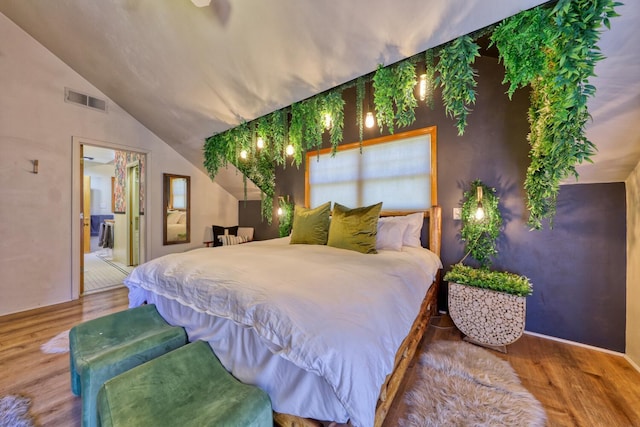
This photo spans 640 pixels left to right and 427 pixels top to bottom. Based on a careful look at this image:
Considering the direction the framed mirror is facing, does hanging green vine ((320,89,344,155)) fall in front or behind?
in front

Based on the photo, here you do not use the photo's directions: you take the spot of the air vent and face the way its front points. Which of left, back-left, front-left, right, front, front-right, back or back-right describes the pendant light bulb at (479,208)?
front

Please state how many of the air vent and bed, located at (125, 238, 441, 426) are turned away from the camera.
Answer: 0

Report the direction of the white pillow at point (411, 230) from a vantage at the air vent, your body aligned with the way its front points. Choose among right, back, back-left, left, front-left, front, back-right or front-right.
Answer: front

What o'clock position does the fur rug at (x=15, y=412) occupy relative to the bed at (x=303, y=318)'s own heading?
The fur rug is roughly at 2 o'clock from the bed.

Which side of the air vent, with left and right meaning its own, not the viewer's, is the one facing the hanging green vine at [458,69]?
front

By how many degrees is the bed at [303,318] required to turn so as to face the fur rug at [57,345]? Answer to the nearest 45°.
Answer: approximately 90° to its right

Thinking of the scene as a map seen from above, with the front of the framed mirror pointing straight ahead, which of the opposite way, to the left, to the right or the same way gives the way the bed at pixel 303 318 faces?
to the right

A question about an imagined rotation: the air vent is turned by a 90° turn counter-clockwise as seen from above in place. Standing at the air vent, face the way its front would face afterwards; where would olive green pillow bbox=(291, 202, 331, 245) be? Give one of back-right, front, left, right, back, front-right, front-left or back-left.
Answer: right

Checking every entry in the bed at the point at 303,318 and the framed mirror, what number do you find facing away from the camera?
0

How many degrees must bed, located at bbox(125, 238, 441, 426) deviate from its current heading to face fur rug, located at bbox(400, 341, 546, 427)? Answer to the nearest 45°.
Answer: approximately 135° to its left

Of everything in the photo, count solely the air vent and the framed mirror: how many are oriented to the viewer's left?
0

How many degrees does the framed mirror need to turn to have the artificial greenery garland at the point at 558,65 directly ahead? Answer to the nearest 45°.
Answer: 0° — it already faces it

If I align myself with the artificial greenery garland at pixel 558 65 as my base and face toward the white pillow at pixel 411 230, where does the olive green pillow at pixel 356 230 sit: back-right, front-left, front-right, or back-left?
front-left

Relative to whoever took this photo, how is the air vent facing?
facing the viewer and to the right of the viewer

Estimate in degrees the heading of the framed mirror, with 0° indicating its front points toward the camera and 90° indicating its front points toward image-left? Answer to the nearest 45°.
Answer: approximately 315°

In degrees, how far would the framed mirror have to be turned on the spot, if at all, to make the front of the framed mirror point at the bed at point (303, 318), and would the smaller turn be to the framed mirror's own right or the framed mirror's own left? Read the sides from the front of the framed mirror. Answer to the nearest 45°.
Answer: approximately 45° to the framed mirror's own right

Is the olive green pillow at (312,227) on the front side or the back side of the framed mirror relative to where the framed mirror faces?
on the front side

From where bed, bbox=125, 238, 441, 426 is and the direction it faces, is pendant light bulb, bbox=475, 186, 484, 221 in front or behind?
behind
